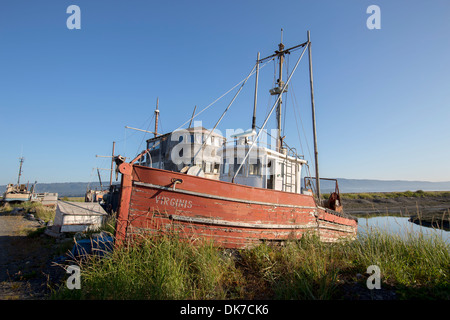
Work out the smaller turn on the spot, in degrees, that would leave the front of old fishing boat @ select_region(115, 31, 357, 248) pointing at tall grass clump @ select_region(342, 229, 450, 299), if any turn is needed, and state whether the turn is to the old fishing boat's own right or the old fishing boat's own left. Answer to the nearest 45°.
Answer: approximately 135° to the old fishing boat's own left

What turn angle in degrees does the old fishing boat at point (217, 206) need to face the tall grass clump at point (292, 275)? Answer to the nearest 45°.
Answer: approximately 90° to its left

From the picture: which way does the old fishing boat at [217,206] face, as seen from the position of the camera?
facing the viewer and to the left of the viewer

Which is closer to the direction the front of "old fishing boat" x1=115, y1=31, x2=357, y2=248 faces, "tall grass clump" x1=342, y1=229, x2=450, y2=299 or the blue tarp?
the blue tarp
